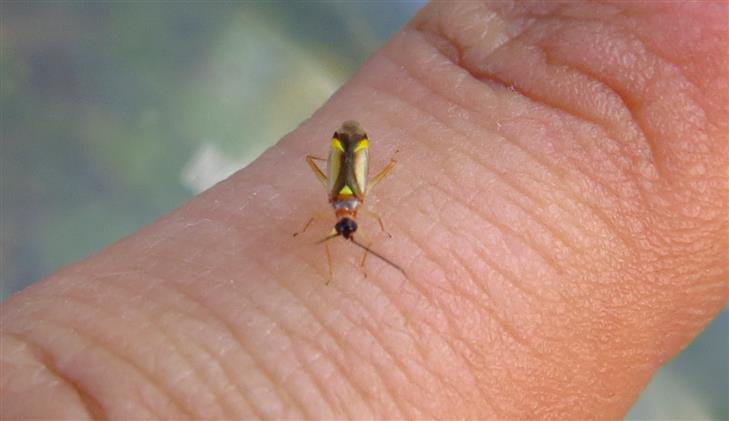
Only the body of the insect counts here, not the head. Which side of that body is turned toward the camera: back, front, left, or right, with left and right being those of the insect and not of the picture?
front
